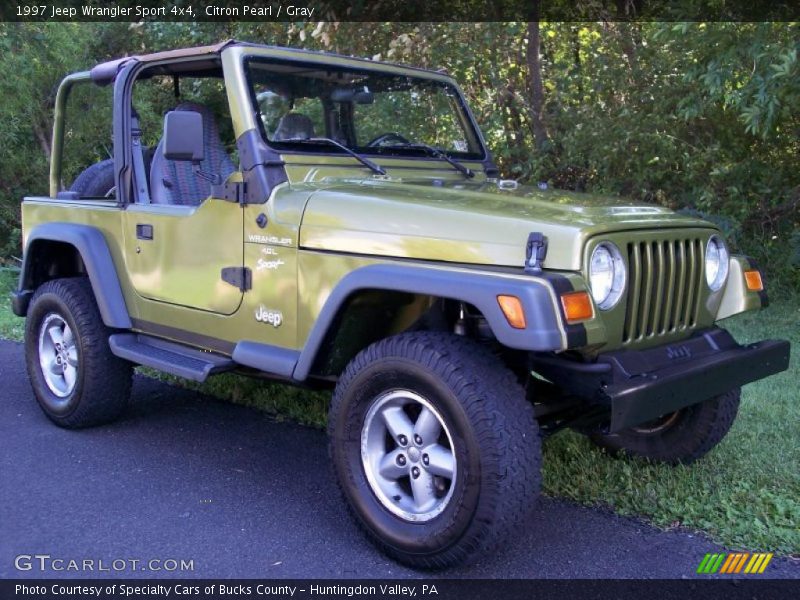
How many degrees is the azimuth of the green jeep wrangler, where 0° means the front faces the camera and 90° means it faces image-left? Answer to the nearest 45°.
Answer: approximately 315°

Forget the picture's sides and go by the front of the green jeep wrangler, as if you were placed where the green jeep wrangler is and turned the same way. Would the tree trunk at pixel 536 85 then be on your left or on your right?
on your left
